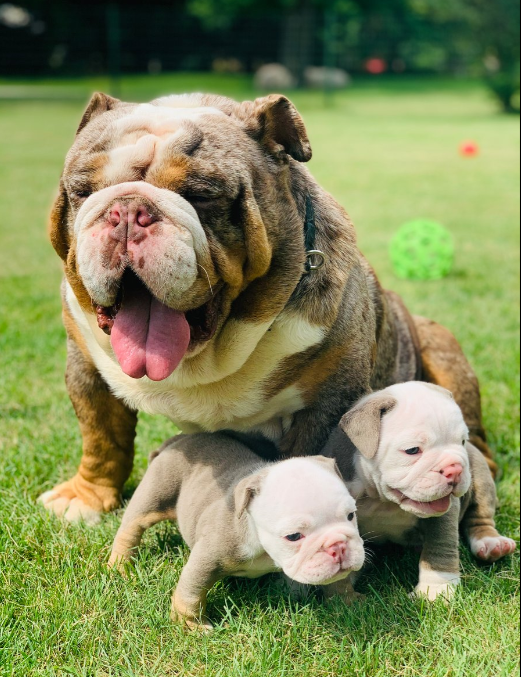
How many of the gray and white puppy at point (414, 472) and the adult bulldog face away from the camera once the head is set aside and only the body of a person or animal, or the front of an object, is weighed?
0

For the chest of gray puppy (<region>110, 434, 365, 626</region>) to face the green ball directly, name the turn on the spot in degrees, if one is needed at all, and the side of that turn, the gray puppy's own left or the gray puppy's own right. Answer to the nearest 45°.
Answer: approximately 135° to the gray puppy's own left

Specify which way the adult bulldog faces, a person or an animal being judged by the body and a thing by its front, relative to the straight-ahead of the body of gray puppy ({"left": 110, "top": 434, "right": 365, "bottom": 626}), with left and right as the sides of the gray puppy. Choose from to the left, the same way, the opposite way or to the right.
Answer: to the right

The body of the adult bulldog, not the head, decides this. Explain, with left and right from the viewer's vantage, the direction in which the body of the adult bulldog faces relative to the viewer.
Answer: facing the viewer and to the left of the viewer

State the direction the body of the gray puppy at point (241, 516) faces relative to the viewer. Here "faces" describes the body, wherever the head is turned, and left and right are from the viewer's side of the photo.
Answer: facing the viewer and to the right of the viewer

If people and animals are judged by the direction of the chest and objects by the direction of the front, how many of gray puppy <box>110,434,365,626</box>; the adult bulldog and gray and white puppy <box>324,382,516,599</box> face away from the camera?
0
